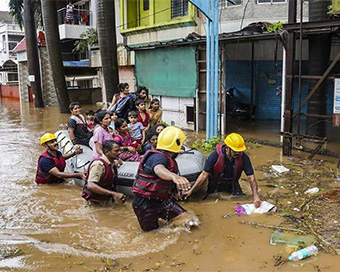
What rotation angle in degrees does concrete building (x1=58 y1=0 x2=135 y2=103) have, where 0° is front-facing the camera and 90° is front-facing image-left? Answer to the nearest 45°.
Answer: approximately 0°

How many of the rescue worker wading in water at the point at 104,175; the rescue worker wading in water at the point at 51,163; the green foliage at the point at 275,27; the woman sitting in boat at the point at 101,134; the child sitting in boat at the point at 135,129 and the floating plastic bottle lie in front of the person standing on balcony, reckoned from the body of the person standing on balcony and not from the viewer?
6

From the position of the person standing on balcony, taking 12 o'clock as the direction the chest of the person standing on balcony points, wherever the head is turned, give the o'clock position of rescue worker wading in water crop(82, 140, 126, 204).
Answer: The rescue worker wading in water is roughly at 12 o'clock from the person standing on balcony.

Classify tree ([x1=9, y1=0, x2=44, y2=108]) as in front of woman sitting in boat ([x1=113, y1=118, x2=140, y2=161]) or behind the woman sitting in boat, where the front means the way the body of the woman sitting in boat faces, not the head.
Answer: behind

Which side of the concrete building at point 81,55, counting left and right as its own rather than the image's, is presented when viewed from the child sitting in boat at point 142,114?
front

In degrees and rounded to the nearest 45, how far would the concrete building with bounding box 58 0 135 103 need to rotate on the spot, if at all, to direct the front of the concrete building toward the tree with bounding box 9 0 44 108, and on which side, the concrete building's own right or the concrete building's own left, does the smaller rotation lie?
approximately 45° to the concrete building's own right

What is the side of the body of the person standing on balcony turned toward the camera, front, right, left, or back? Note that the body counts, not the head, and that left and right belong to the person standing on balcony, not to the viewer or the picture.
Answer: front

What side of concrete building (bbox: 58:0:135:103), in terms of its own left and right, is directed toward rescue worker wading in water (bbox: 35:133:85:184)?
front

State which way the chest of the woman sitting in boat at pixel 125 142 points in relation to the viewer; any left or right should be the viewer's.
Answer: facing the viewer and to the right of the viewer
